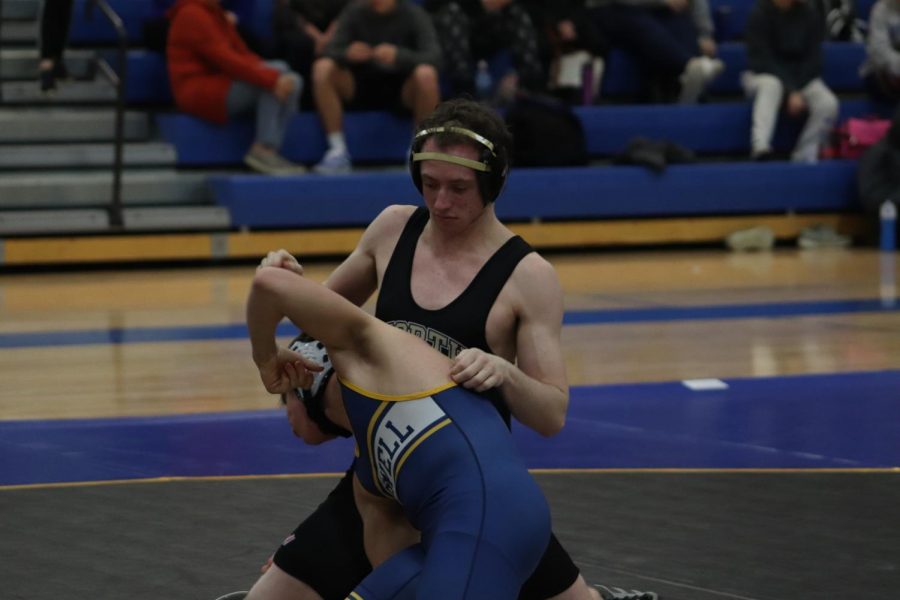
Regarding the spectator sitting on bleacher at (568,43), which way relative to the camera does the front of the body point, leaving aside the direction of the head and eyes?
toward the camera

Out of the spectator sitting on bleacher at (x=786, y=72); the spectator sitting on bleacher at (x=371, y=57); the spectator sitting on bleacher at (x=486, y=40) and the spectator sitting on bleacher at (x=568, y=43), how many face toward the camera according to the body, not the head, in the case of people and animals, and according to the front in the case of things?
4

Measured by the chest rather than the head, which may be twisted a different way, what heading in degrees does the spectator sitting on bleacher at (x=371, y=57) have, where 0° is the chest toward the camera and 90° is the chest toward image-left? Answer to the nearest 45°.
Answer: approximately 0°

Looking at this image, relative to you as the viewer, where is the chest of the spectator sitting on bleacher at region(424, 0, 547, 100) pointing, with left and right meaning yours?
facing the viewer

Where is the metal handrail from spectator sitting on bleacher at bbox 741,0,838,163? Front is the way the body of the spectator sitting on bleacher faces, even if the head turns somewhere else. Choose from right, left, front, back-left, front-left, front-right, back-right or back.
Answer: front-right

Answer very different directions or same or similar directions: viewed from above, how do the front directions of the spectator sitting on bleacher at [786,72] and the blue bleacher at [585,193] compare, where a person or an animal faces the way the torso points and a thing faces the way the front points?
same or similar directions

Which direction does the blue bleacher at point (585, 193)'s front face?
toward the camera

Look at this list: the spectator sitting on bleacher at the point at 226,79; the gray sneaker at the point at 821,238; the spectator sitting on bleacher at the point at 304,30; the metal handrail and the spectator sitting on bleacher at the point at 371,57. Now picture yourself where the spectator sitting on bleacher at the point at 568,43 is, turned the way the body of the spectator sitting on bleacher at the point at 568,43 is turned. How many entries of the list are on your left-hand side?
1

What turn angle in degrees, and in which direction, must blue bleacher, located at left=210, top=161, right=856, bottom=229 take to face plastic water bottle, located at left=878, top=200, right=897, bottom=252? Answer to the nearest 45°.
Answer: approximately 90° to its left

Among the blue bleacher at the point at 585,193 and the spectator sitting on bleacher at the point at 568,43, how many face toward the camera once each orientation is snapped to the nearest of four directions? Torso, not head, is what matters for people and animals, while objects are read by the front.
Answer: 2

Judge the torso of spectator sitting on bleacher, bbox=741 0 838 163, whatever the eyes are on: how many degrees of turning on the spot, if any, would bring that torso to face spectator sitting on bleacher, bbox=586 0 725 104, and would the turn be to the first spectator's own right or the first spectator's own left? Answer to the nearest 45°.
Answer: approximately 90° to the first spectator's own right

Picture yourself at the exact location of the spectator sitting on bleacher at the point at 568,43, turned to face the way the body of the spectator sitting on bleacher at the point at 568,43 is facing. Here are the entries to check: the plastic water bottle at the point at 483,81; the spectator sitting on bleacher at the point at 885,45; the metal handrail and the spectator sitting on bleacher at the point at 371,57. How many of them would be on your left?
1

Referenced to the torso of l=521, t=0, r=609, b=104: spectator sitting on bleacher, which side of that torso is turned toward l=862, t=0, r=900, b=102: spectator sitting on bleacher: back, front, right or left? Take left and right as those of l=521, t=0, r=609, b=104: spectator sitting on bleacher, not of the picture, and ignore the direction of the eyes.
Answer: left
